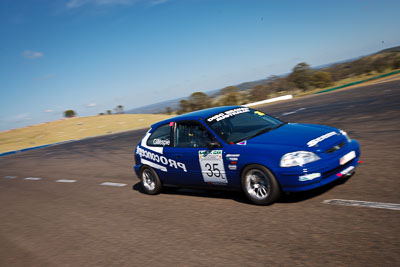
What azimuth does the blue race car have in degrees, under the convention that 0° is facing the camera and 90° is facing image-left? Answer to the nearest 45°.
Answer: approximately 315°
